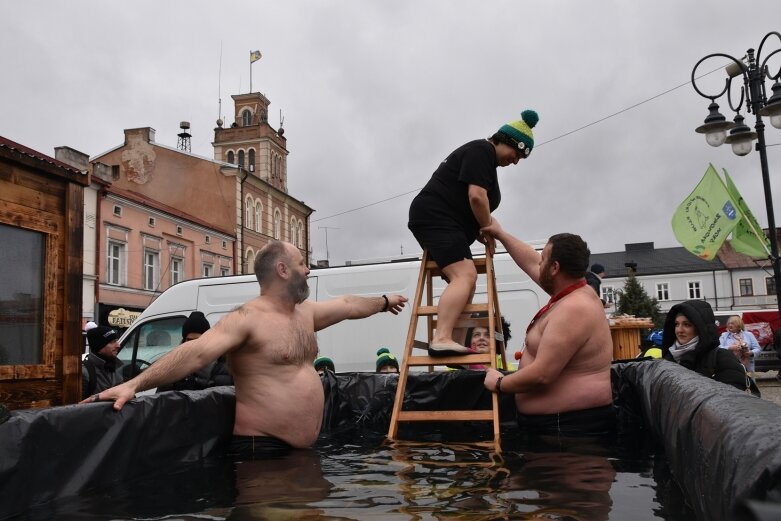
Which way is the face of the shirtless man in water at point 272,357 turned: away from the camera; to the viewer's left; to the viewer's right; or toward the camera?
to the viewer's right

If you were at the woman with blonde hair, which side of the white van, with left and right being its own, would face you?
back

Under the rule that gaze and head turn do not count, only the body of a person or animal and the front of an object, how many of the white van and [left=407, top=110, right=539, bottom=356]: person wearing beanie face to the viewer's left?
1

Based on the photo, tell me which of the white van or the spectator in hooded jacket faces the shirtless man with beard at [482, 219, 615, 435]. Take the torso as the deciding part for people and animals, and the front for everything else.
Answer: the spectator in hooded jacket

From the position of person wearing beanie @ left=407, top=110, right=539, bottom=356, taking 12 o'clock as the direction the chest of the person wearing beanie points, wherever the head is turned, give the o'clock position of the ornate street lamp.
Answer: The ornate street lamp is roughly at 10 o'clock from the person wearing beanie.

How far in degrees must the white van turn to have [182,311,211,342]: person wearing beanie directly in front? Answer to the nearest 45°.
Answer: approximately 45° to its left

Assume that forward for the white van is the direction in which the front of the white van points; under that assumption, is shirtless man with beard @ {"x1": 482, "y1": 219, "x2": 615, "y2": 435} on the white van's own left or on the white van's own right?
on the white van's own left

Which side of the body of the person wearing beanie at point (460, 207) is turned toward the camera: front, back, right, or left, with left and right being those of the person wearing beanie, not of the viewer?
right

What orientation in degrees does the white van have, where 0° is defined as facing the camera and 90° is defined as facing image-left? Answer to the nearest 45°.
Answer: approximately 90°

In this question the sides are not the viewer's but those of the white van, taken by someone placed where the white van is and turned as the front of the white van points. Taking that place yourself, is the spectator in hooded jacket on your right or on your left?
on your left

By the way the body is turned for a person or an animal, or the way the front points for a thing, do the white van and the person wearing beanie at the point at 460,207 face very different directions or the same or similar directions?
very different directions
